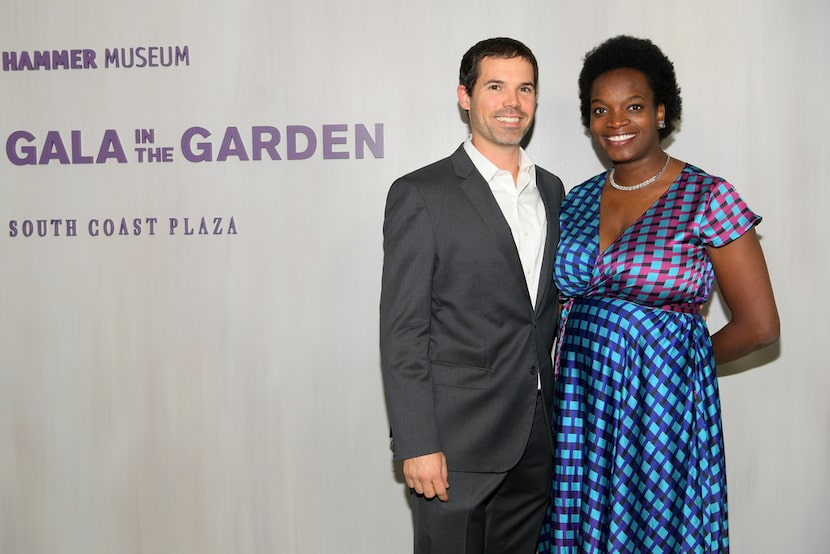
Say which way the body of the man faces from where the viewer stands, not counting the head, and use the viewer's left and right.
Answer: facing the viewer and to the right of the viewer

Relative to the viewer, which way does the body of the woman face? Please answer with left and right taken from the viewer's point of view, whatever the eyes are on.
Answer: facing the viewer and to the left of the viewer

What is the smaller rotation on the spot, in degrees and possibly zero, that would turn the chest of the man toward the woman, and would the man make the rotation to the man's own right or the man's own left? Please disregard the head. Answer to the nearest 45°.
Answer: approximately 45° to the man's own left

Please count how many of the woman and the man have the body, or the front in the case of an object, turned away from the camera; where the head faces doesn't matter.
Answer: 0
